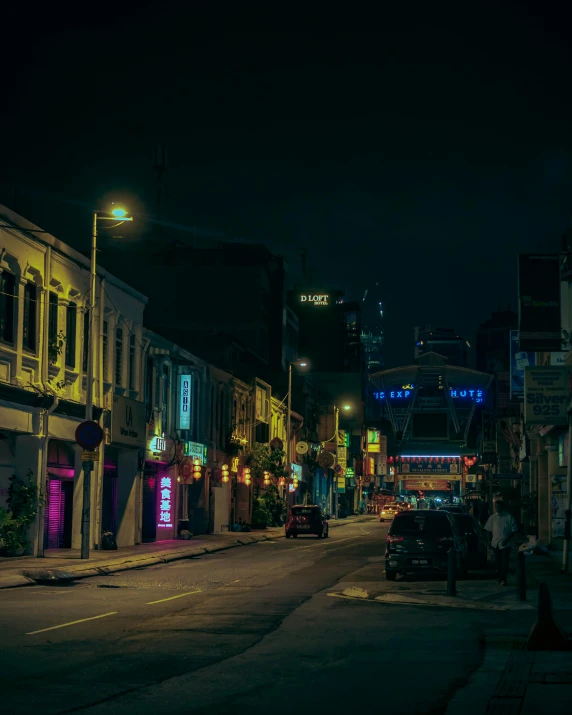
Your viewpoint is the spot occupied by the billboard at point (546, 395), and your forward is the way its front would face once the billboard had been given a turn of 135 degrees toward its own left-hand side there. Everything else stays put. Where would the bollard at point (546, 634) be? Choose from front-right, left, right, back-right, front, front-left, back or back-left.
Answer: back-right

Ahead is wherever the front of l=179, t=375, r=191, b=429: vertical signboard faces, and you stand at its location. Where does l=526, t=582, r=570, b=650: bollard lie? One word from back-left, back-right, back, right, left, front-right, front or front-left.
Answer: front

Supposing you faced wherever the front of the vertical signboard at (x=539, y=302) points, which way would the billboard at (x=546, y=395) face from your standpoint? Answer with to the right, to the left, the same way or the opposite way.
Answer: the same way

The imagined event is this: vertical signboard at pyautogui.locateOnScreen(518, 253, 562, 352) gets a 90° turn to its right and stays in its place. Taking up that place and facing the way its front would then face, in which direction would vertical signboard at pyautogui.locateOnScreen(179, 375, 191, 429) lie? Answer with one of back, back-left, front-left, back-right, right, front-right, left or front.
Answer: front-right

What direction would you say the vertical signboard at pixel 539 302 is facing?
toward the camera

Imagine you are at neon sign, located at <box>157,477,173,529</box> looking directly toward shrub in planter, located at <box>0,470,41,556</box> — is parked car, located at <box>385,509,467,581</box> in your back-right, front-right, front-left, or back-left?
front-left

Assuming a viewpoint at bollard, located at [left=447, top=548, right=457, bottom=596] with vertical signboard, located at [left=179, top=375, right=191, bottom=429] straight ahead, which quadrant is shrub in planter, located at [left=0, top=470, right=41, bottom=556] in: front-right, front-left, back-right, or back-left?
front-left

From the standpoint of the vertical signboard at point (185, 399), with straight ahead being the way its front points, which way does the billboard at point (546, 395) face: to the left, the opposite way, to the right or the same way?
the same way

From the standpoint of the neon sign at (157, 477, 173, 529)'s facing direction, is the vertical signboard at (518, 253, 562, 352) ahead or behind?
ahead

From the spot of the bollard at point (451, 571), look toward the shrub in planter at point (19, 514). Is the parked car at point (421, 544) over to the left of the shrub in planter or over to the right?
right
